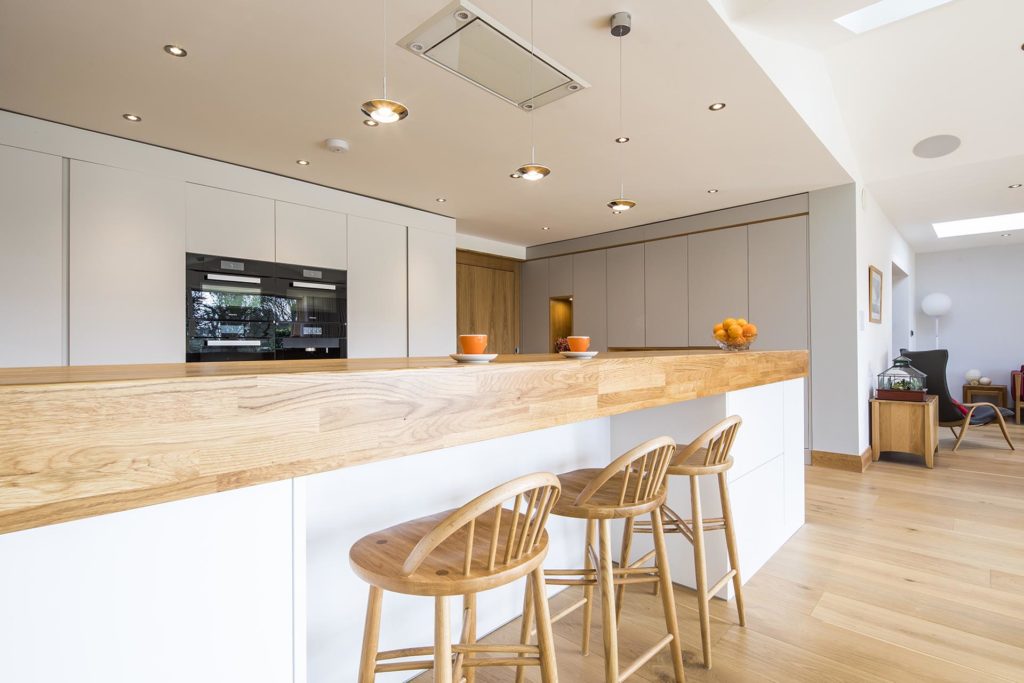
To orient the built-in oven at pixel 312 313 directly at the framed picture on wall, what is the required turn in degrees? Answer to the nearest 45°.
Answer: approximately 90° to its left

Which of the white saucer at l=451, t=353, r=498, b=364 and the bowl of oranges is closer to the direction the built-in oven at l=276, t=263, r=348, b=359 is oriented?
the white saucer

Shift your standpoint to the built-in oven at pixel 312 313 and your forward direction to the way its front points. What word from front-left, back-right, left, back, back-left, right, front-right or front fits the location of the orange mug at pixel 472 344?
front

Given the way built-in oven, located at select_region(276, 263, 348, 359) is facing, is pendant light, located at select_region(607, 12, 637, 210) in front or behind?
in front

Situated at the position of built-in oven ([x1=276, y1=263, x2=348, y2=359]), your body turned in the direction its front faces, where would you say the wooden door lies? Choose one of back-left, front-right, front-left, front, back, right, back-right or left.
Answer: back-left

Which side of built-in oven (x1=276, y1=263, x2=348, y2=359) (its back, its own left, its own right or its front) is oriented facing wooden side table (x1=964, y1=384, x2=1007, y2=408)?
left

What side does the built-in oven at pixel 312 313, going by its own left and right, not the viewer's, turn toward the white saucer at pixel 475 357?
front

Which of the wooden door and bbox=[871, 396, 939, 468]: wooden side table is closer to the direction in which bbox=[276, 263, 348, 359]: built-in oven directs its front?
the wooden side table

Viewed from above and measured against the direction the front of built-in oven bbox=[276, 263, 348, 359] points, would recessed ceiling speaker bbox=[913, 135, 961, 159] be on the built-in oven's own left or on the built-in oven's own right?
on the built-in oven's own left

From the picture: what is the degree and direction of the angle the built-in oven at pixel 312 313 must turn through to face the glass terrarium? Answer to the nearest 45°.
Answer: approximately 90° to its left

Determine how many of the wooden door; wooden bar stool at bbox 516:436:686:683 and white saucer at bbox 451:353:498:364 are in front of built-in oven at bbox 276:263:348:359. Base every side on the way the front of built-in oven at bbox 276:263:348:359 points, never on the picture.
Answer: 2

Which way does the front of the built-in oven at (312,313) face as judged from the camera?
facing the viewer

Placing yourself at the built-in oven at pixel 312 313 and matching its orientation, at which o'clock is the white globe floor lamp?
The white globe floor lamp is roughly at 9 o'clock from the built-in oven.

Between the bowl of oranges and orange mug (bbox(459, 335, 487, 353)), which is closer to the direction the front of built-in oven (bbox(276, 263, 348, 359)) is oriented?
the orange mug

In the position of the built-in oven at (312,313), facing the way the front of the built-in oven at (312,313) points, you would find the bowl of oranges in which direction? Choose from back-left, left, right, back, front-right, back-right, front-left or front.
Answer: front-left
